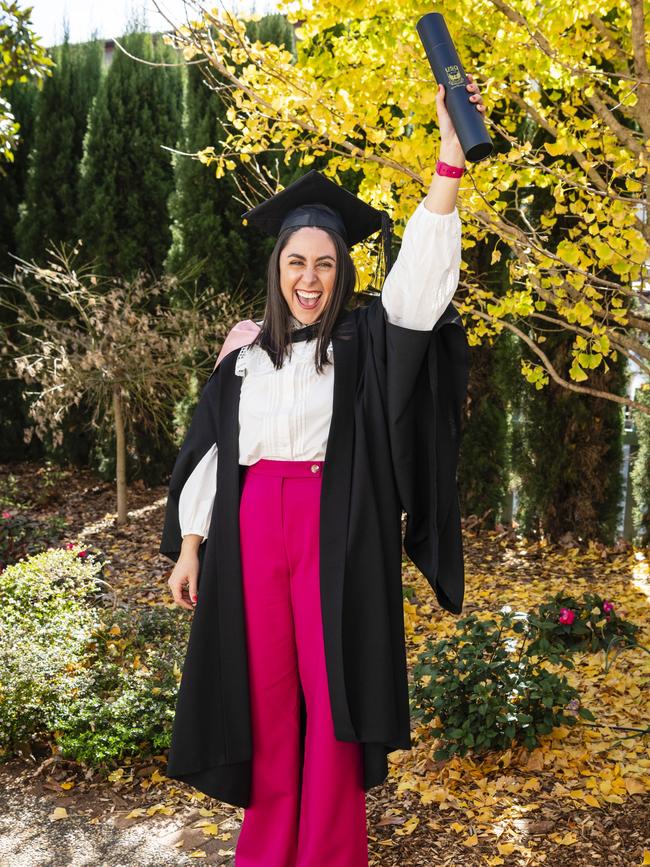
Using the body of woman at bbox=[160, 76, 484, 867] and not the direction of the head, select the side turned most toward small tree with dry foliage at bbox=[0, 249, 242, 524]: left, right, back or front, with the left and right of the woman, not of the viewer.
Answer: back

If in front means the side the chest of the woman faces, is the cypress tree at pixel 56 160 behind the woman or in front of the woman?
behind

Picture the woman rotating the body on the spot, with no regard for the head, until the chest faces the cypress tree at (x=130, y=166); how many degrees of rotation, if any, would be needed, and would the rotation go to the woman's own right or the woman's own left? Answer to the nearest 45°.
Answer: approximately 180°

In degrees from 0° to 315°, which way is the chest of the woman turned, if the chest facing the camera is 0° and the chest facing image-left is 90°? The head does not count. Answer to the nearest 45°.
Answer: approximately 0°

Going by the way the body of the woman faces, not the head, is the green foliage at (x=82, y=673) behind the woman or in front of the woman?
behind

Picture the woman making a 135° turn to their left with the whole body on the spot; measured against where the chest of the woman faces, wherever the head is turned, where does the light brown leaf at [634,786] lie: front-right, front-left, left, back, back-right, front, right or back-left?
front
